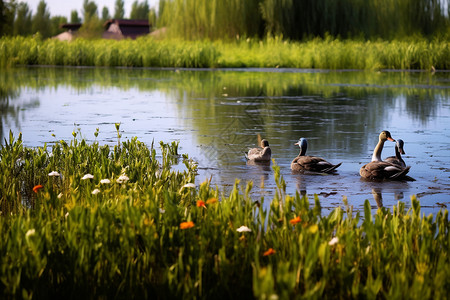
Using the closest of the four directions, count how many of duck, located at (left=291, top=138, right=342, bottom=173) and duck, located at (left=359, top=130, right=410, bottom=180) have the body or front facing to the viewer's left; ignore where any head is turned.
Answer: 2

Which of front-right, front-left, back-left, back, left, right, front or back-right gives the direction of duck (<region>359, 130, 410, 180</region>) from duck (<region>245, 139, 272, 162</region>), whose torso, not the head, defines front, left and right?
front-right

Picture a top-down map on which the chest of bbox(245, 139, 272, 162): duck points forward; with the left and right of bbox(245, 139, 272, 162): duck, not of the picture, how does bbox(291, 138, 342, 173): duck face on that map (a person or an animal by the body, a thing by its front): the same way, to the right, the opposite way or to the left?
the opposite way

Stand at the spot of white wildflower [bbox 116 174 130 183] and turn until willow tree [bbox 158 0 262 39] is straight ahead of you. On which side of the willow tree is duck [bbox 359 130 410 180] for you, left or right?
right

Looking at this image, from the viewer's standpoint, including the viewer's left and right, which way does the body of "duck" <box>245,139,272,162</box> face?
facing to the right of the viewer

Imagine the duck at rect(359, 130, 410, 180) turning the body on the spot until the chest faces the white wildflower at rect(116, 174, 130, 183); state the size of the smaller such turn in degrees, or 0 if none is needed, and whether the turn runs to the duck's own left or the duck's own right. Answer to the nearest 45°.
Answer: approximately 45° to the duck's own left

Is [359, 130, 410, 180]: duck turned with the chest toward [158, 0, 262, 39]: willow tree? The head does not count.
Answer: no

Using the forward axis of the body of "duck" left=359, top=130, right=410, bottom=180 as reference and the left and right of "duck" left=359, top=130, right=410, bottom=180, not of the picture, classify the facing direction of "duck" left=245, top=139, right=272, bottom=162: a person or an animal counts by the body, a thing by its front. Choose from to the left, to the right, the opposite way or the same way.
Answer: the opposite way

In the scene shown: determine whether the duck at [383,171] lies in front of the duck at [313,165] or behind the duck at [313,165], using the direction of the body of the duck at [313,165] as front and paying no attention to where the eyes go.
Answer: behind

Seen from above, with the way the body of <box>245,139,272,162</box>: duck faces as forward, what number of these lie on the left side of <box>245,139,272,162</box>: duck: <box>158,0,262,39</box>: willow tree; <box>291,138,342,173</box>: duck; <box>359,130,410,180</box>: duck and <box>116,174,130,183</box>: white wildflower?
1

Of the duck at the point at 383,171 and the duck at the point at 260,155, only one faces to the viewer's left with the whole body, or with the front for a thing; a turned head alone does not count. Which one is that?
the duck at the point at 383,171

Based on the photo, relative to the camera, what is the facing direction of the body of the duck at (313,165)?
to the viewer's left

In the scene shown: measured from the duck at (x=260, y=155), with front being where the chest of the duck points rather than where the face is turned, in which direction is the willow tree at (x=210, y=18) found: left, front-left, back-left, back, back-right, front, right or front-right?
left

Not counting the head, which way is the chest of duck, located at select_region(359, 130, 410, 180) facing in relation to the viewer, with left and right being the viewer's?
facing to the left of the viewer

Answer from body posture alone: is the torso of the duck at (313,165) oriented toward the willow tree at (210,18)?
no

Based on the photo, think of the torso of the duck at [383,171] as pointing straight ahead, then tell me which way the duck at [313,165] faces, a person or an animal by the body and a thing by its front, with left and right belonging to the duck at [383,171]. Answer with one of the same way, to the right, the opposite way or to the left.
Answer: the same way
